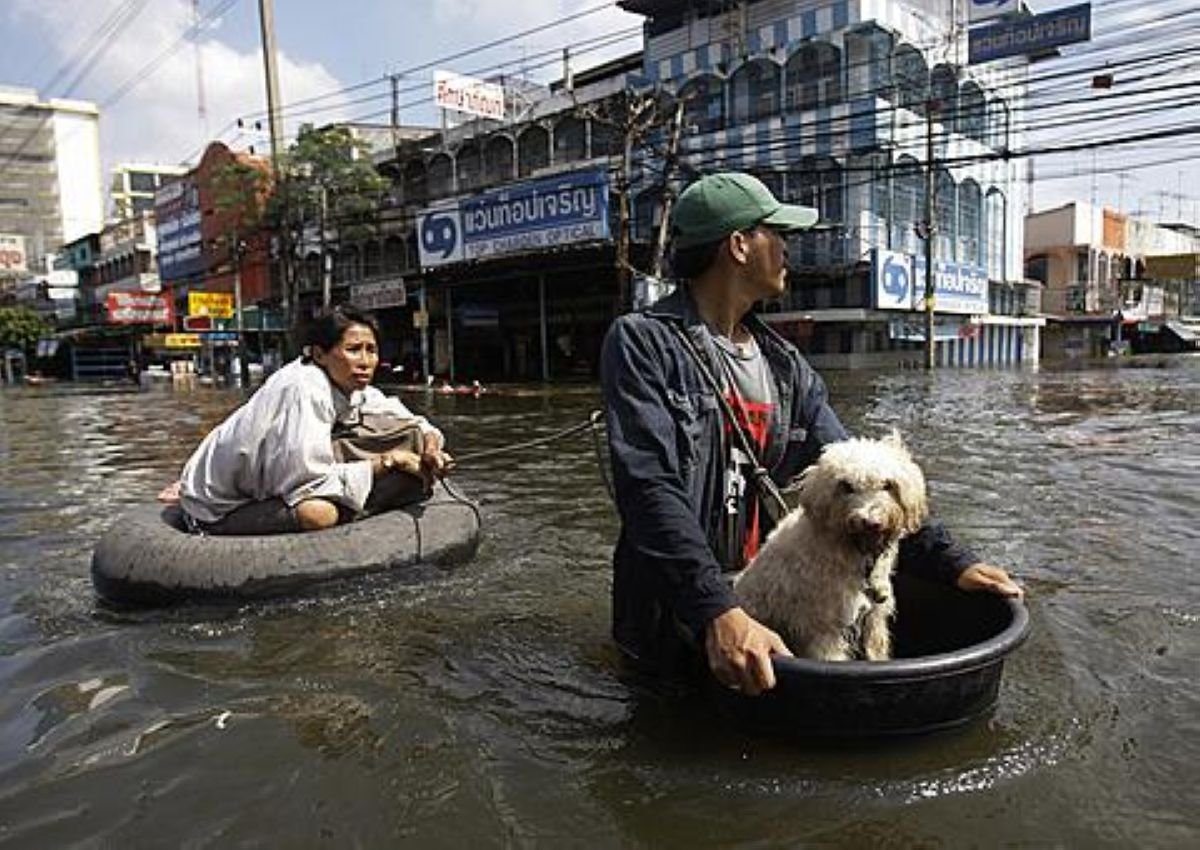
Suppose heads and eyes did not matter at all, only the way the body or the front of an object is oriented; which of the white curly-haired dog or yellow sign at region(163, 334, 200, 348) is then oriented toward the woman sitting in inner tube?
the yellow sign

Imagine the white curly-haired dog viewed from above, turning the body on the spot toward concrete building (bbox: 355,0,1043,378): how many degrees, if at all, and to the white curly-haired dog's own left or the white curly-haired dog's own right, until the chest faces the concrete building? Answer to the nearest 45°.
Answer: approximately 135° to the white curly-haired dog's own left

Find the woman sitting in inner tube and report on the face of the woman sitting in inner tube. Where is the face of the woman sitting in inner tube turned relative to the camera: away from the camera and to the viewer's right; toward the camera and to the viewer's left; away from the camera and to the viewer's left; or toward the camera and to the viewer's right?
toward the camera and to the viewer's right

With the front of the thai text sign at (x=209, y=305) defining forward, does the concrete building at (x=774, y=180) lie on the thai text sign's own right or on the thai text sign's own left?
on the thai text sign's own left

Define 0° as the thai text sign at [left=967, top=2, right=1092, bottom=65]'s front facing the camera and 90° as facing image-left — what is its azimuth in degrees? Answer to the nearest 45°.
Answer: approximately 45°

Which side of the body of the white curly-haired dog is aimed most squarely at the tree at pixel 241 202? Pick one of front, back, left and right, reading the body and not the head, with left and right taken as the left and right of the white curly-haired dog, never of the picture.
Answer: back

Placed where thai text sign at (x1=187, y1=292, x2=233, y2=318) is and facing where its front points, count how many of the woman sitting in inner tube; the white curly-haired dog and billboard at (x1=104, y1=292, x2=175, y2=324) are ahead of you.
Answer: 2

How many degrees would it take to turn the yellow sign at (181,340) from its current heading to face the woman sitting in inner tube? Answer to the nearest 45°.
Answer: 0° — it already faces them

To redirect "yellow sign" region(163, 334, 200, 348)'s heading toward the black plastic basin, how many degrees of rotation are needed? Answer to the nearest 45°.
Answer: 0° — it already faces it

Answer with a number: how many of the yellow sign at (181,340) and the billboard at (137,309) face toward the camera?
2

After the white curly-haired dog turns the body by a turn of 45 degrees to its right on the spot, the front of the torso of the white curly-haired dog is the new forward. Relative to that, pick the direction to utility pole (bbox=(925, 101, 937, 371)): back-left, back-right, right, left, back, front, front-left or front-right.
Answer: back
